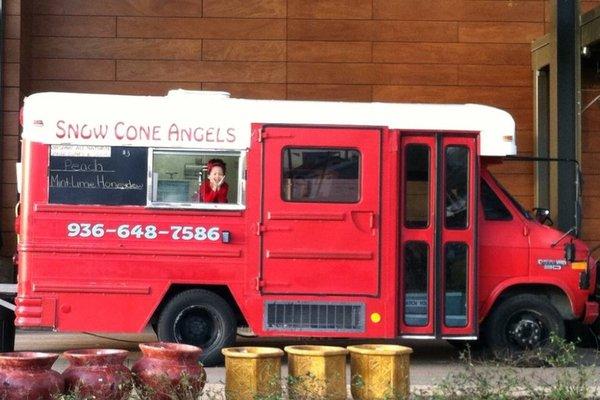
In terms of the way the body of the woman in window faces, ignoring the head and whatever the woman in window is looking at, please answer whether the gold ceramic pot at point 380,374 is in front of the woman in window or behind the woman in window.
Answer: in front

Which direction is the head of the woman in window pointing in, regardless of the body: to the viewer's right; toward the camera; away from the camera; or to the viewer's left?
toward the camera

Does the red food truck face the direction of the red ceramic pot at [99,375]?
no

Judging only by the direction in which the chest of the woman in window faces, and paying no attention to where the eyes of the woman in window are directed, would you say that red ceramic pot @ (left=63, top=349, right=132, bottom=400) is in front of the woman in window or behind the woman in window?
in front

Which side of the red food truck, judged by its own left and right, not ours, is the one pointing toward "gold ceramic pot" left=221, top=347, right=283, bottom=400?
right

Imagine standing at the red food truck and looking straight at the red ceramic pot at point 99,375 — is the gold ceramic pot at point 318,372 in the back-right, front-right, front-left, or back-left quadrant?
front-left

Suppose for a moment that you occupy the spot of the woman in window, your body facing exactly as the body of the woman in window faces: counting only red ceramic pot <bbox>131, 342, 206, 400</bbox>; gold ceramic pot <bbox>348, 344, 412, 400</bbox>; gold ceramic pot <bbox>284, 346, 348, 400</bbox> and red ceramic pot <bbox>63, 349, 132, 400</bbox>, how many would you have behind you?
0

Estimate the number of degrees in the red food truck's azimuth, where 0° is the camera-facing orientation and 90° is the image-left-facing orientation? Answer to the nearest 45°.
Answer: approximately 270°

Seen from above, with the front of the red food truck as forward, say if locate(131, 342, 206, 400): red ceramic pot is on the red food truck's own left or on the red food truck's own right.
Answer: on the red food truck's own right

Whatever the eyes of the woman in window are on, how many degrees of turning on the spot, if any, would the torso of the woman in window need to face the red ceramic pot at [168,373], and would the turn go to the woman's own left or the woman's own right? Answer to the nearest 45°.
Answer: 0° — they already face it

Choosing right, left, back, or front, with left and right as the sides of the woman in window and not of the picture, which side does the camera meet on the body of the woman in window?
front

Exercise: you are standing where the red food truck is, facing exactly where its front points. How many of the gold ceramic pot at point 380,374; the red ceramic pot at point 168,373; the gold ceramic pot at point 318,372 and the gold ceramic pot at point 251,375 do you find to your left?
0

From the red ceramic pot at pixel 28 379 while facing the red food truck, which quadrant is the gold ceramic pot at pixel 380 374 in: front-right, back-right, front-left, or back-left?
front-right

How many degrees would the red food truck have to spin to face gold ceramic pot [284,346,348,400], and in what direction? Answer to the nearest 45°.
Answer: approximately 90° to its right

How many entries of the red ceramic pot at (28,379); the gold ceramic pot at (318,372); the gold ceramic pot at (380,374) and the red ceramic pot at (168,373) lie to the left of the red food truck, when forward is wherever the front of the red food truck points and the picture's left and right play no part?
0
